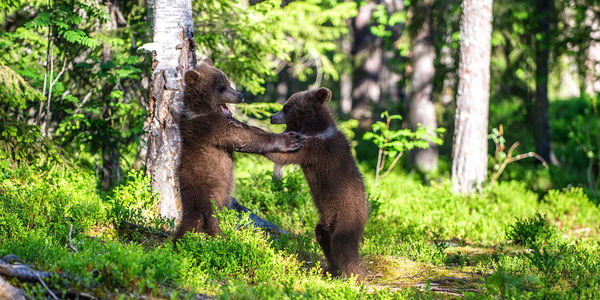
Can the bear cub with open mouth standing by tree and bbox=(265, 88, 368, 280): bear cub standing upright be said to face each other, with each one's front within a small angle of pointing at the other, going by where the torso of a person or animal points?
yes

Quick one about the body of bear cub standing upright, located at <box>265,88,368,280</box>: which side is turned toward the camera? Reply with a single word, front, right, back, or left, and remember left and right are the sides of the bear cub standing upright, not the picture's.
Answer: left

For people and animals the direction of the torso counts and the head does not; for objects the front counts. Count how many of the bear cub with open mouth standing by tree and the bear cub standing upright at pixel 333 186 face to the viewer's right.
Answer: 1

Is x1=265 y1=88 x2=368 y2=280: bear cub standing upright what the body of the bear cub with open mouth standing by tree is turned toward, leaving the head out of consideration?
yes

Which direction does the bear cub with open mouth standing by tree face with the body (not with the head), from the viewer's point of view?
to the viewer's right

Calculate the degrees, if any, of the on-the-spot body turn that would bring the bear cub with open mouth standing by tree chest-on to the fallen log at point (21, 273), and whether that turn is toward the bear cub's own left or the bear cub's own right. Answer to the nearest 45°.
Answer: approximately 135° to the bear cub's own right

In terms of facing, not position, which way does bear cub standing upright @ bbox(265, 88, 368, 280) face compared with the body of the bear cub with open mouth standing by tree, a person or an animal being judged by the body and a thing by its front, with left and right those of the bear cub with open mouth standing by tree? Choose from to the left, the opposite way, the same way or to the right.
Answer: the opposite way

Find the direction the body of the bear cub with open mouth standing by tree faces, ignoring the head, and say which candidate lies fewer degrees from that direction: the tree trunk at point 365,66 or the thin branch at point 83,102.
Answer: the tree trunk
